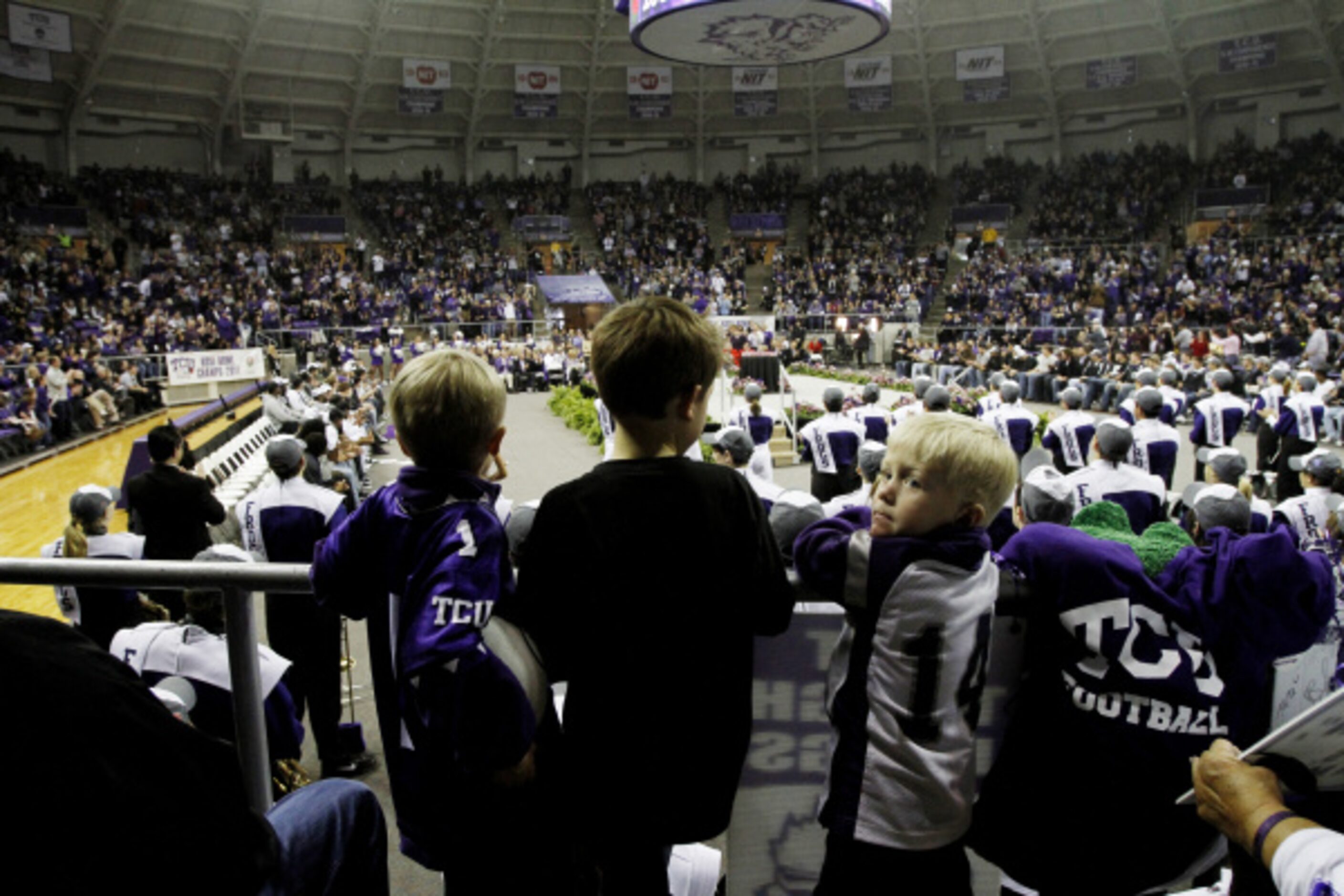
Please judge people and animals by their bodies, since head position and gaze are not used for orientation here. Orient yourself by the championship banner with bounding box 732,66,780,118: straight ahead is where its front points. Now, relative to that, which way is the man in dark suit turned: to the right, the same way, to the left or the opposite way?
the opposite way

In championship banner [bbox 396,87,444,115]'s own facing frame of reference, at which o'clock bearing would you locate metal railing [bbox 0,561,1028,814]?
The metal railing is roughly at 12 o'clock from the championship banner.

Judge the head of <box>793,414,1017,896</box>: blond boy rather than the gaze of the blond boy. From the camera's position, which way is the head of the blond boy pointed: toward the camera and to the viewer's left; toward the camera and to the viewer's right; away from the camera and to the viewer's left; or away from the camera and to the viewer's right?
toward the camera and to the viewer's left

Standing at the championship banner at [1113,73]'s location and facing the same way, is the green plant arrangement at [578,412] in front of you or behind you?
in front

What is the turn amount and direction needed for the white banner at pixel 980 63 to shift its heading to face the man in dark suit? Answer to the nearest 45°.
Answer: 0° — it already faces them

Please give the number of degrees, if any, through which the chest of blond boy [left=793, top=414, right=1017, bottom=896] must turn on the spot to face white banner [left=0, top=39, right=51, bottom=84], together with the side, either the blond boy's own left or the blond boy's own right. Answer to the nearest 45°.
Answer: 0° — they already face it

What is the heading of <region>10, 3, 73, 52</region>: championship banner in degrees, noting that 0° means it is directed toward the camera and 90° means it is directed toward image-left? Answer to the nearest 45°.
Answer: approximately 315°

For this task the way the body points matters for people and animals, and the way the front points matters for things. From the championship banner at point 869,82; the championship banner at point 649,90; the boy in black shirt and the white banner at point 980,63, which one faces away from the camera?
the boy in black shirt

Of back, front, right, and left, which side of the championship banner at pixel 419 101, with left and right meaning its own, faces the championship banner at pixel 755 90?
left

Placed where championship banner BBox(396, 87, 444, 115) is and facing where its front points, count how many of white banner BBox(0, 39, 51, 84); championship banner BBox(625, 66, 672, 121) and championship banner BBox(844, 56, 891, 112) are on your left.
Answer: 2

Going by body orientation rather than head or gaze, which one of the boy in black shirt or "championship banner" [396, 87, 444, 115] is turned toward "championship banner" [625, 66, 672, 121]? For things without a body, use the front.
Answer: the boy in black shirt

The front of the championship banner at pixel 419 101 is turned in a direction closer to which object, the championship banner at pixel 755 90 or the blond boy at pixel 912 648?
the blond boy

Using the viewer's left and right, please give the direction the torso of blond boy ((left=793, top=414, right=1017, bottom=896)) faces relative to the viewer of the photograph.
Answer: facing away from the viewer and to the left of the viewer

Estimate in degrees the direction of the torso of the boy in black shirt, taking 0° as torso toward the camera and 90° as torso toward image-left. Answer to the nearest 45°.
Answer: approximately 180°

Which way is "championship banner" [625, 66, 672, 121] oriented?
toward the camera

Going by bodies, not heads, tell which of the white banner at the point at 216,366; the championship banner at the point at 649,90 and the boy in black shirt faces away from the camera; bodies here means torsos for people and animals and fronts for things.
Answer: the boy in black shirt

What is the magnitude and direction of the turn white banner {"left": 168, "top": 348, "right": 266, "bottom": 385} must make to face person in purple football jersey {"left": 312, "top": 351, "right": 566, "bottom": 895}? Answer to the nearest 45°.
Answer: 0° — it already faces them

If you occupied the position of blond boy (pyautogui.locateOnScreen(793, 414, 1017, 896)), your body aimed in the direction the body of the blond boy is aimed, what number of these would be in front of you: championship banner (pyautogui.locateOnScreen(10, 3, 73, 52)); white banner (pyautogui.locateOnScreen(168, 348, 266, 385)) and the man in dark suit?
3

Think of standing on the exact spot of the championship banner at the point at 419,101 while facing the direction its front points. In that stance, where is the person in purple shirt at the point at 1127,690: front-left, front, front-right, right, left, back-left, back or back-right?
front

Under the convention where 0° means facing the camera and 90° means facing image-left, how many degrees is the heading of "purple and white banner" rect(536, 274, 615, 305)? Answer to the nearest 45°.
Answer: approximately 0°

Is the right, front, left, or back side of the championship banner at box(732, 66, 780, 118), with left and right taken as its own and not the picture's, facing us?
front
